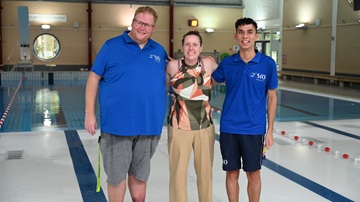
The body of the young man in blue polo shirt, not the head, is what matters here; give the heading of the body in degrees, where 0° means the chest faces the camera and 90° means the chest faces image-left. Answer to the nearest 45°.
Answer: approximately 0°

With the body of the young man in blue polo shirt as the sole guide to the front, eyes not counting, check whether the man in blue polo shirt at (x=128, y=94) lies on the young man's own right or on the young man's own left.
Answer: on the young man's own right

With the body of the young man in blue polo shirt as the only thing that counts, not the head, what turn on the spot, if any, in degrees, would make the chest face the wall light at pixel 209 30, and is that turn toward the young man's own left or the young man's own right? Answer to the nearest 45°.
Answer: approximately 180°

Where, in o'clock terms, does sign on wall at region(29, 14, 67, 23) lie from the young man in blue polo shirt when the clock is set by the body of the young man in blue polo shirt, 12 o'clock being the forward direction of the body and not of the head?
The sign on wall is roughly at 5 o'clock from the young man in blue polo shirt.

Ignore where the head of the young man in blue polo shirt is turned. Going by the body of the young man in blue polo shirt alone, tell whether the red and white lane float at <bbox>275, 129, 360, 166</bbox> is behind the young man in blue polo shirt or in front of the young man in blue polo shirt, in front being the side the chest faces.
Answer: behind

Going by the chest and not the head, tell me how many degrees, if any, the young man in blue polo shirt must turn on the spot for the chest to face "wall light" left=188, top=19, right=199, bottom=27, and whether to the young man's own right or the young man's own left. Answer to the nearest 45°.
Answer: approximately 180°

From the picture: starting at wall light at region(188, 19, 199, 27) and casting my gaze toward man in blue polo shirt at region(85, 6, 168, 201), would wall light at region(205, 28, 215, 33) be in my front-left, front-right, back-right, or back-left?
back-left
